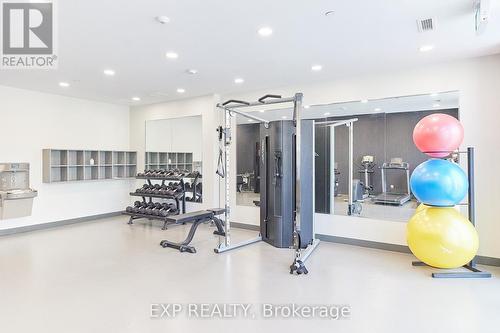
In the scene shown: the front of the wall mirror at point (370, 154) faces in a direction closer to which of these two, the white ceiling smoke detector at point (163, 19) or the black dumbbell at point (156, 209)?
the white ceiling smoke detector

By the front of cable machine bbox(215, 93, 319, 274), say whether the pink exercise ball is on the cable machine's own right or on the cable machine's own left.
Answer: on the cable machine's own left

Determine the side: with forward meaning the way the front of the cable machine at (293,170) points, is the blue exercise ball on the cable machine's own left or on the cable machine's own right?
on the cable machine's own left

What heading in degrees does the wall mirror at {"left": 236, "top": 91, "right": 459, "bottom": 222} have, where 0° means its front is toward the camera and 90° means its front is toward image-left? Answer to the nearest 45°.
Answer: approximately 45°

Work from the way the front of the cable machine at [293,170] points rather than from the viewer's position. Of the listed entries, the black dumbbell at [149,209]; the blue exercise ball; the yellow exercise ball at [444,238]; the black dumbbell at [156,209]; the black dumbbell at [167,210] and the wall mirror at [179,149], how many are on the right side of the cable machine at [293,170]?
4

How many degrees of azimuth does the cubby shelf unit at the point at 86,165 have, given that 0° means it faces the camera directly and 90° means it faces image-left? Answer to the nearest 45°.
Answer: approximately 315°

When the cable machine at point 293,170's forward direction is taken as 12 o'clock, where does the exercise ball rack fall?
The exercise ball rack is roughly at 8 o'clock from the cable machine.

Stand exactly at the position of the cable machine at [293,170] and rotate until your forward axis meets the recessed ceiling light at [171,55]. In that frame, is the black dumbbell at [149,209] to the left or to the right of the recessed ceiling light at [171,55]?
right
